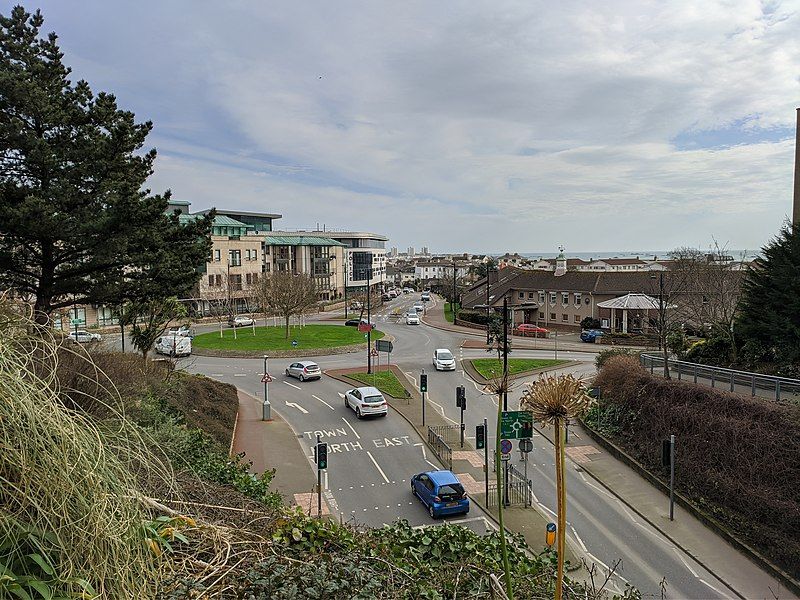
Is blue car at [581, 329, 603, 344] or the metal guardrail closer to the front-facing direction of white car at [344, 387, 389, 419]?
the blue car

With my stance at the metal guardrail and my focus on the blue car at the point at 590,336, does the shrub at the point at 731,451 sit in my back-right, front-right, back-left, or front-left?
back-left

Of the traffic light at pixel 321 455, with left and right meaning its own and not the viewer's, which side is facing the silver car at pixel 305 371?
back

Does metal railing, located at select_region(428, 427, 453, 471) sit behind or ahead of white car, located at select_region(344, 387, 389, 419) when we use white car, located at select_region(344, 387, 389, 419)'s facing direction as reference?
behind

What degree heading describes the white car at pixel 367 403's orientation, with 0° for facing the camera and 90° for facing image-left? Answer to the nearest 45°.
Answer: approximately 135°

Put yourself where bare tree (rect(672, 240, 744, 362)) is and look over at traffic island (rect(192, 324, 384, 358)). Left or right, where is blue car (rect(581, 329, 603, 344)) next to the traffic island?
right

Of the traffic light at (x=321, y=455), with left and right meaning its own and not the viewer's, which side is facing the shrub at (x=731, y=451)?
left

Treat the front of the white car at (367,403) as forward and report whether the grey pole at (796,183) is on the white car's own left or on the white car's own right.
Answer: on the white car's own right
